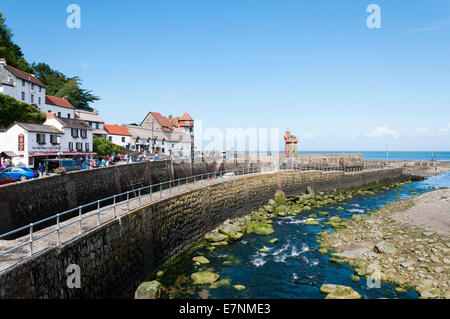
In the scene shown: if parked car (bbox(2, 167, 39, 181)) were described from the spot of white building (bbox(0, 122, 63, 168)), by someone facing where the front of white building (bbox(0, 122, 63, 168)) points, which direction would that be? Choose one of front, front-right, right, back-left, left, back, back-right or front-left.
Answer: front-right

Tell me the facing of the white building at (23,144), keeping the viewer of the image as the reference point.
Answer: facing the viewer and to the right of the viewer

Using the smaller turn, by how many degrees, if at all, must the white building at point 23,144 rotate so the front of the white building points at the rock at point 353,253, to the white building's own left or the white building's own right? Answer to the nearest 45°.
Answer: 0° — it already faces it

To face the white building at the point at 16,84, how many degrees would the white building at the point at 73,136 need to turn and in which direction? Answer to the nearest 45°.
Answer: approximately 180°

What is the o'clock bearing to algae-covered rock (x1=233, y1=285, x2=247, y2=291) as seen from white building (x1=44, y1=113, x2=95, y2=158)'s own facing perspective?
The algae-covered rock is roughly at 1 o'clock from the white building.

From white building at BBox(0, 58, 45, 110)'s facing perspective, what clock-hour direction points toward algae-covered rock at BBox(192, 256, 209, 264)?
The algae-covered rock is roughly at 1 o'clock from the white building.

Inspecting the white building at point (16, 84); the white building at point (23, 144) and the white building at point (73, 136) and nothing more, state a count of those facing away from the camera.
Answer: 0

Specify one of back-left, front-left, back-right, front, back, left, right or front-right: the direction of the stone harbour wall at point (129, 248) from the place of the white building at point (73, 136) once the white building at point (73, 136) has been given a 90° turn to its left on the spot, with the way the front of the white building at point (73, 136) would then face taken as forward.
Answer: back-right

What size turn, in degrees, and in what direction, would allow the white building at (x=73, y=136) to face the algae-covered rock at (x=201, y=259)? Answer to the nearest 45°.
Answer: approximately 45° to its right

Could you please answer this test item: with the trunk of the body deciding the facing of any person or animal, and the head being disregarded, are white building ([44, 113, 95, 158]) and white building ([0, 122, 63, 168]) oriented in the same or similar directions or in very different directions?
same or similar directions

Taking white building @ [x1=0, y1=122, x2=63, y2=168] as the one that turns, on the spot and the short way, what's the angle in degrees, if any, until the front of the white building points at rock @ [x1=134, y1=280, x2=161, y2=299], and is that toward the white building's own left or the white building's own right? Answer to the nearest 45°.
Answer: approximately 45° to the white building's own right

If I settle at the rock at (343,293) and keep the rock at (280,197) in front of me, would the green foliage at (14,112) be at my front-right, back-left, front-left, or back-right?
front-left

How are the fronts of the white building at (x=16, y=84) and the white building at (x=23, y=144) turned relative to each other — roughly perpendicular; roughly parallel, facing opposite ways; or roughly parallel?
roughly parallel
